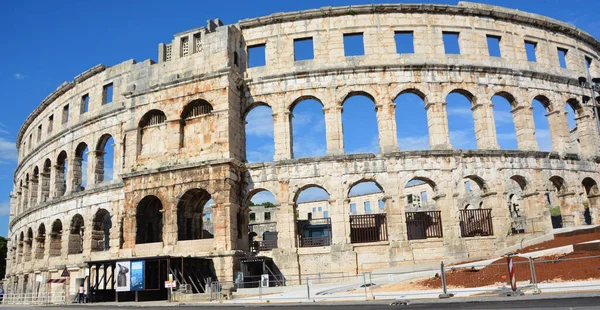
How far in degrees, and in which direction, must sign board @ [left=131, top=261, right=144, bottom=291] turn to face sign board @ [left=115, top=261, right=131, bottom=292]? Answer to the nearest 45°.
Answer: approximately 135° to its right

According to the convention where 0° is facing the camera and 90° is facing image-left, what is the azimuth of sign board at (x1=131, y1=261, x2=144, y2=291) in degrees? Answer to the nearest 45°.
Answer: approximately 0°

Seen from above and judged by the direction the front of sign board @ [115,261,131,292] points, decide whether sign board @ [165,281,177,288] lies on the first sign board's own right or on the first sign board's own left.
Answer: on the first sign board's own left

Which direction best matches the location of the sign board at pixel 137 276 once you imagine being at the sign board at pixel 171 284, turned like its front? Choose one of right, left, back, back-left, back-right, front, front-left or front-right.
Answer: back-right

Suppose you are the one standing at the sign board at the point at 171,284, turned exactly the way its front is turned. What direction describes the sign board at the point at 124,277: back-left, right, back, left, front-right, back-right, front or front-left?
back-right

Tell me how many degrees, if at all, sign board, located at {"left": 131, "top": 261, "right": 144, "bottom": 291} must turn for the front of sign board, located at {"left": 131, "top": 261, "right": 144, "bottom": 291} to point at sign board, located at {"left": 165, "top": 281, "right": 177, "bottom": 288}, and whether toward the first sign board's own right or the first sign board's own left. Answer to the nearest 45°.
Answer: approximately 45° to the first sign board's own left

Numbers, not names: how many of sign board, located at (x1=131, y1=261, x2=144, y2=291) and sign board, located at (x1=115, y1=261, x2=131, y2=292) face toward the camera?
2

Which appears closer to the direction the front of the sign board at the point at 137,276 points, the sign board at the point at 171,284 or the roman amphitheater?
the sign board

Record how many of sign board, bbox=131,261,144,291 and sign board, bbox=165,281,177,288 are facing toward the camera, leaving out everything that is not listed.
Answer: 2
